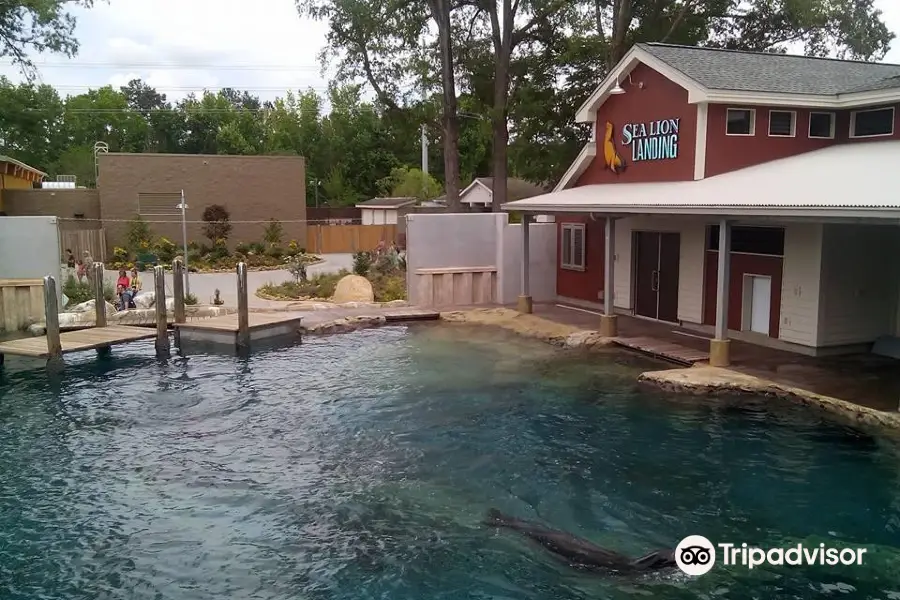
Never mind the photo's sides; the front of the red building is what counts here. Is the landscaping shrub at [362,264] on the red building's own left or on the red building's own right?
on the red building's own right

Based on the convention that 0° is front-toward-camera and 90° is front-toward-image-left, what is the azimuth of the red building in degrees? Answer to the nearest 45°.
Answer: approximately 45°

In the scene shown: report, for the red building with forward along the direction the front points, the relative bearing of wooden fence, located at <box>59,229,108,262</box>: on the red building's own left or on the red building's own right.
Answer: on the red building's own right

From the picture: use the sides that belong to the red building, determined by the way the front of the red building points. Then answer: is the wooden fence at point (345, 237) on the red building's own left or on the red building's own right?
on the red building's own right

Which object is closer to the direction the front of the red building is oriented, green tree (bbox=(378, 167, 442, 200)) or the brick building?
the brick building

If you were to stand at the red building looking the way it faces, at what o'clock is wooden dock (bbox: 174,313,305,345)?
The wooden dock is roughly at 1 o'clock from the red building.

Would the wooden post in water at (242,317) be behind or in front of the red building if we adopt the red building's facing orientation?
in front

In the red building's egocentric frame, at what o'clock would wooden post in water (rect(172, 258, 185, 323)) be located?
The wooden post in water is roughly at 1 o'clock from the red building.

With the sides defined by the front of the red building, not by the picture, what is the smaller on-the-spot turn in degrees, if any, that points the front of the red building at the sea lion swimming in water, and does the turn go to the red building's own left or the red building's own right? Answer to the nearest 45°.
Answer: approximately 45° to the red building's own left

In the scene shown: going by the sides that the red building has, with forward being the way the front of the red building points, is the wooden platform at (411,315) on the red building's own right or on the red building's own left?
on the red building's own right

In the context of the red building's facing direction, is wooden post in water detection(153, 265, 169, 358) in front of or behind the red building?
in front
